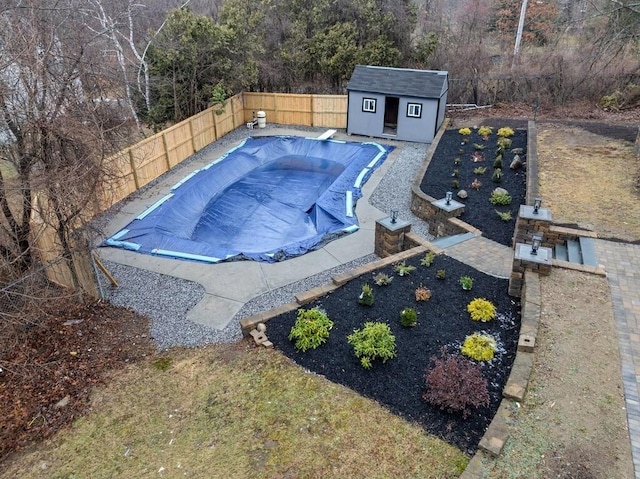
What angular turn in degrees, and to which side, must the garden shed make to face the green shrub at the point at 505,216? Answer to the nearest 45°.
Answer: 0° — it already faces it

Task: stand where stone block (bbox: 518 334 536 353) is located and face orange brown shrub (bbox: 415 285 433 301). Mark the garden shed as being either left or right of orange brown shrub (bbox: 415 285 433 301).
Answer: right

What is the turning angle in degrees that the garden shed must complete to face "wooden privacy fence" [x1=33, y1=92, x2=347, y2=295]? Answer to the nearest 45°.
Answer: approximately 45° to its right

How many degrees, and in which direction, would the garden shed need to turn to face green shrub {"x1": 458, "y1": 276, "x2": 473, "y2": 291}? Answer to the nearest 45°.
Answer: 0° — it already faces it

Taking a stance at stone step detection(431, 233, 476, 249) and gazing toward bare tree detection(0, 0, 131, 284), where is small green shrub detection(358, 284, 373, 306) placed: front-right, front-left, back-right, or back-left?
front-left

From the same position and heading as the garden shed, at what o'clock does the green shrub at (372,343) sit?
The green shrub is roughly at 12 o'clock from the garden shed.

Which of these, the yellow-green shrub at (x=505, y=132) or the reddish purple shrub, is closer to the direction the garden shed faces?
the reddish purple shrub

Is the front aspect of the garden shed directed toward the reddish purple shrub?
yes

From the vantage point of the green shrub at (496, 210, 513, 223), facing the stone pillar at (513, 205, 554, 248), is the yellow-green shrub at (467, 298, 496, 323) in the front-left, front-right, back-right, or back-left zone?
front-right

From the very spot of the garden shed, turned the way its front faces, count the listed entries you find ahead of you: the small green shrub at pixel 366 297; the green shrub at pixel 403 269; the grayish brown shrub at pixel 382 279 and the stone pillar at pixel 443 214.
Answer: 4

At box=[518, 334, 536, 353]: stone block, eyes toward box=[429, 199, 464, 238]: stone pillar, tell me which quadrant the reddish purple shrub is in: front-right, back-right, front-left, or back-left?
back-left

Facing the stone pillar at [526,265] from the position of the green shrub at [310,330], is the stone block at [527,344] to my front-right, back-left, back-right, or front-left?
front-right

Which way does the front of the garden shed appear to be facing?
toward the camera

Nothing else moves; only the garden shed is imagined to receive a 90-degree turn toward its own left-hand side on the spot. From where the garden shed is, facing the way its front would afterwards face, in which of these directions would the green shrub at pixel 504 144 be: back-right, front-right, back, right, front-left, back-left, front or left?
front-right

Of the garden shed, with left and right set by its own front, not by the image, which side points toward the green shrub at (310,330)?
front

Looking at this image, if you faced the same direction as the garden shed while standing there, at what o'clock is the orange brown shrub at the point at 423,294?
The orange brown shrub is roughly at 12 o'clock from the garden shed.
